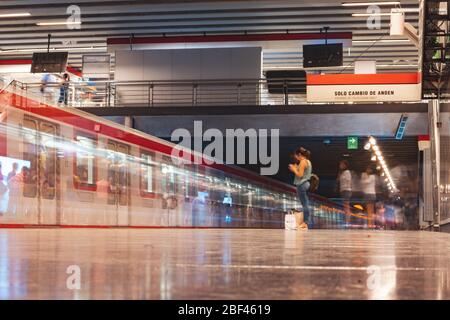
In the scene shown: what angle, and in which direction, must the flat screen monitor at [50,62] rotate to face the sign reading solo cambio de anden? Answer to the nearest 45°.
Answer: approximately 45° to its left

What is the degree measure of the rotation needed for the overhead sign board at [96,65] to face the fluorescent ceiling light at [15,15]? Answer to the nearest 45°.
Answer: approximately 45° to its right

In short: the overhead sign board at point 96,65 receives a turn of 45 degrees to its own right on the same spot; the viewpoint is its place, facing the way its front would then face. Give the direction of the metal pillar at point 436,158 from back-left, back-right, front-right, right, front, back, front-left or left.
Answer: left

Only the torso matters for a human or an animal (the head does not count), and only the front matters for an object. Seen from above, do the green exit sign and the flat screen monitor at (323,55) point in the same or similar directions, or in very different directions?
same or similar directions

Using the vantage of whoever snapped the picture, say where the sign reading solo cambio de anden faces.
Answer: facing the viewer

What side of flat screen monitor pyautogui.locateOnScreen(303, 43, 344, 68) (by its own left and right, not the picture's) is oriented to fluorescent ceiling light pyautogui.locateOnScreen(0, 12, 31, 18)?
right

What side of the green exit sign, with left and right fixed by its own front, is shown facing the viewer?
front

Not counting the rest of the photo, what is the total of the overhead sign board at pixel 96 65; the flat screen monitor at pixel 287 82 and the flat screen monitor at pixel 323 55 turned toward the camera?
3

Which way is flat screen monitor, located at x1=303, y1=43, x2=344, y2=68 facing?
toward the camera

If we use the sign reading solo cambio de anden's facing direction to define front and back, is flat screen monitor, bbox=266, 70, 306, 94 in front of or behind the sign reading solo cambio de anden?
behind

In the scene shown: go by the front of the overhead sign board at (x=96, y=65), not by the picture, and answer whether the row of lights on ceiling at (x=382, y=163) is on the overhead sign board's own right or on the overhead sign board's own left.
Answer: on the overhead sign board's own left

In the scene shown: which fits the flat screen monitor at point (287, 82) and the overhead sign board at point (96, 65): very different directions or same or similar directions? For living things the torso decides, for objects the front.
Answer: same or similar directions

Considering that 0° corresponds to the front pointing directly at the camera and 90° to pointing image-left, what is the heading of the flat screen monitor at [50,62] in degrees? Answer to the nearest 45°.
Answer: approximately 0°
